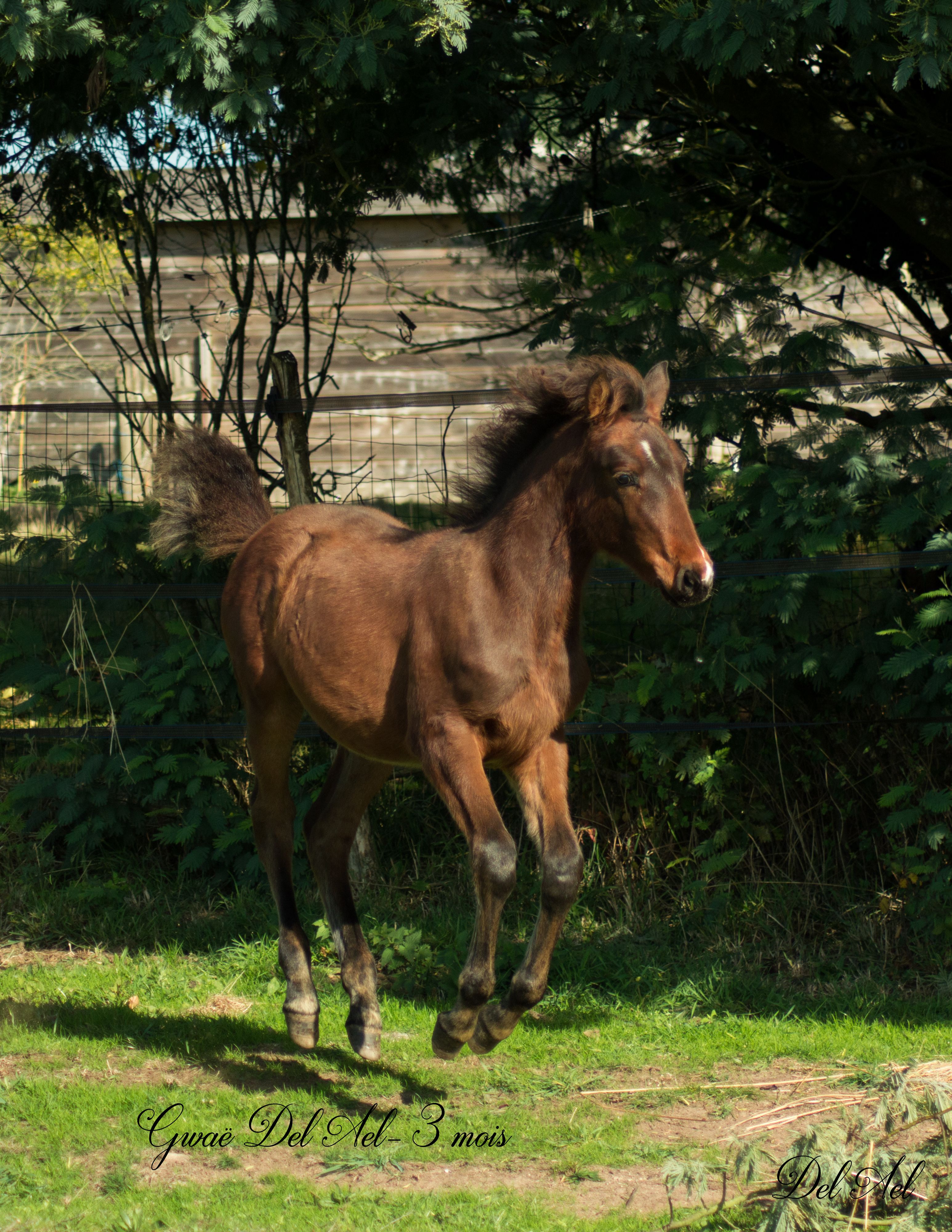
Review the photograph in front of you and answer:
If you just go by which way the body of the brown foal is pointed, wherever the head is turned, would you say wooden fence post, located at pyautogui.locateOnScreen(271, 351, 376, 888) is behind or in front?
behind

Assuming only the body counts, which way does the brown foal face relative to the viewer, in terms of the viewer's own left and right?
facing the viewer and to the right of the viewer

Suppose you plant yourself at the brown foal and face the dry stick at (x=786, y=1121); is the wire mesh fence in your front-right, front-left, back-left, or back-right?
back-left
